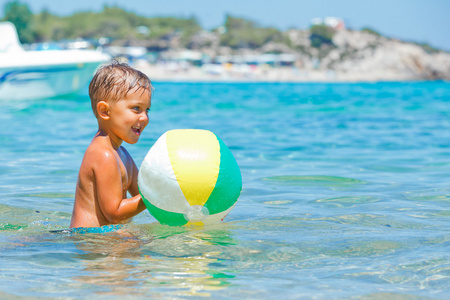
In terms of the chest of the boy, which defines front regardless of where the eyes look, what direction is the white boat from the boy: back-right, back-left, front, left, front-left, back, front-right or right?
left

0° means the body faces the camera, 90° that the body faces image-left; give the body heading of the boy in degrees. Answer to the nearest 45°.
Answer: approximately 270°
